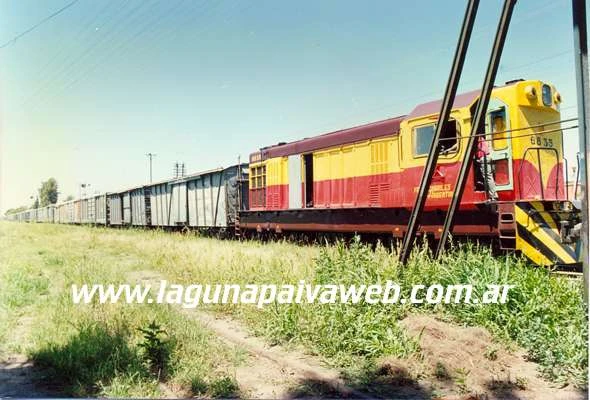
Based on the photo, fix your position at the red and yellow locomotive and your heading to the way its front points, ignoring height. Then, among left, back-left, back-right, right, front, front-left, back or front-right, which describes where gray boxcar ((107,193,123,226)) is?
back

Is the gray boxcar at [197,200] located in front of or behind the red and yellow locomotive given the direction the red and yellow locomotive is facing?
behind

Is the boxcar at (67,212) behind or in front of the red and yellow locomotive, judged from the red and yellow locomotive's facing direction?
behind

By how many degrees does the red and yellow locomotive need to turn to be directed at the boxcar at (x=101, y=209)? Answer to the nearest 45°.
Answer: approximately 180°

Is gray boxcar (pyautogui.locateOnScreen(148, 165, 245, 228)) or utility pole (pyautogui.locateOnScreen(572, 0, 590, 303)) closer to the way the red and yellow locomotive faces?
the utility pole

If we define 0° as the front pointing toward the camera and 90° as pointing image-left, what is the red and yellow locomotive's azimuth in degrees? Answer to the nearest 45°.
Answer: approximately 315°

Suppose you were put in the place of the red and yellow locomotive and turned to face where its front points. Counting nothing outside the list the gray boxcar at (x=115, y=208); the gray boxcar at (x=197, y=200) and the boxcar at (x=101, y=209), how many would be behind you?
3

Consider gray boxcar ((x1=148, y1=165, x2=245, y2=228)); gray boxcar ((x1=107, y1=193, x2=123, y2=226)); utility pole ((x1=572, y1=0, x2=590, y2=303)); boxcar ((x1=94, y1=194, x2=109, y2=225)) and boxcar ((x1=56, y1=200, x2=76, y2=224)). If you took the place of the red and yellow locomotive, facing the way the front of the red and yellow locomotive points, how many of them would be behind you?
4
